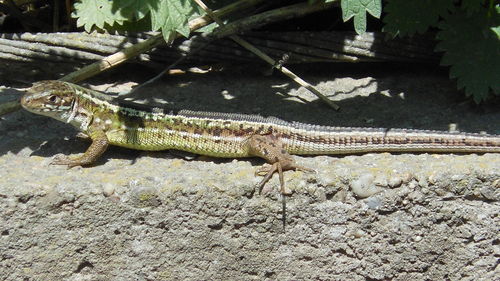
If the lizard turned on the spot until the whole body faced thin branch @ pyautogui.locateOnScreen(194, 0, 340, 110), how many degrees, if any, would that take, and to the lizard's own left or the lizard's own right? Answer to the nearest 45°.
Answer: approximately 135° to the lizard's own right

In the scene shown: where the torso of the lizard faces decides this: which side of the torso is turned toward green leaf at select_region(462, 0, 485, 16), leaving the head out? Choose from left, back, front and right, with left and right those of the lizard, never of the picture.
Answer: back

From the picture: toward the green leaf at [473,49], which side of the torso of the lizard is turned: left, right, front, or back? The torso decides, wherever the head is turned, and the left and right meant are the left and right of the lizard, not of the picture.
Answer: back

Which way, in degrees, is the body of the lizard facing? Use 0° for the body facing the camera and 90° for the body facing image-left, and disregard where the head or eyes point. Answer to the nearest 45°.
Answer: approximately 90°
